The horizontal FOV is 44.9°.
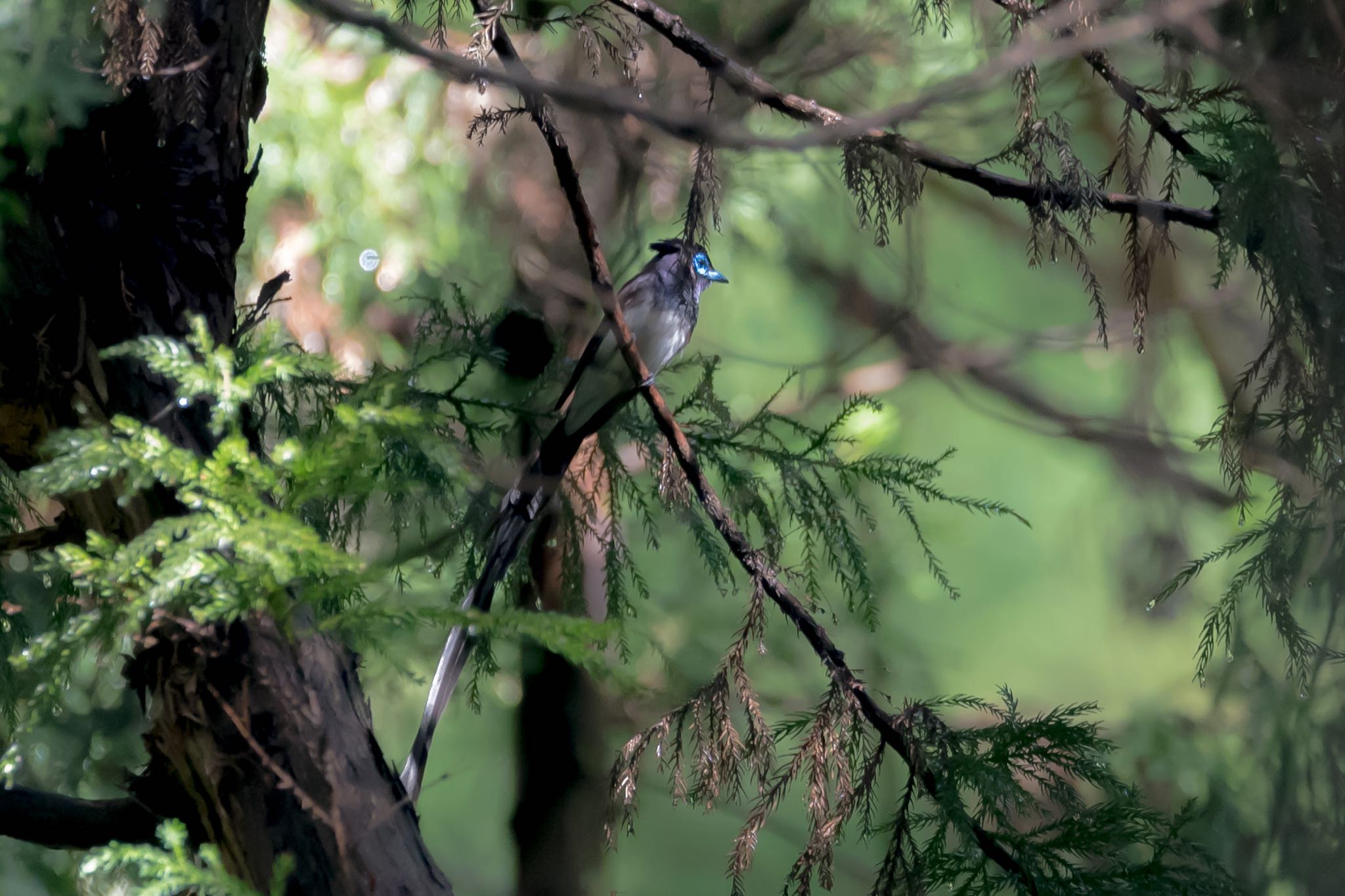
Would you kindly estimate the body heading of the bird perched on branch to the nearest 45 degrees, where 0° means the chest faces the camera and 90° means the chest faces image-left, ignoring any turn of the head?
approximately 270°
